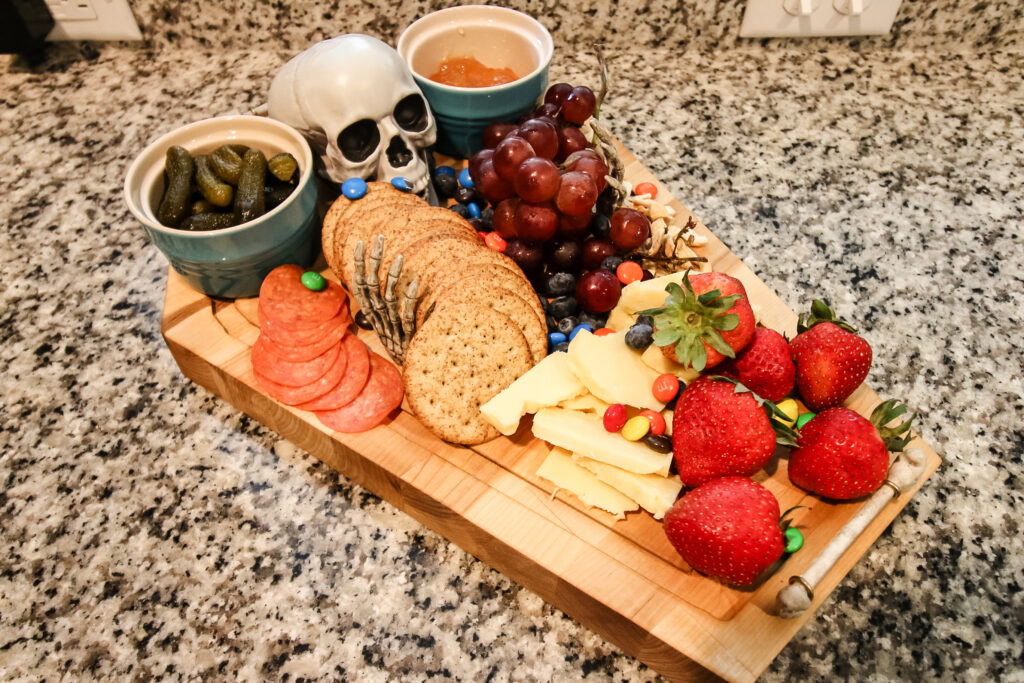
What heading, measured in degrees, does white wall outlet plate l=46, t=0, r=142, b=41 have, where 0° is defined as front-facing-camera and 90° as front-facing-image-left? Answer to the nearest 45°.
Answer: approximately 0°

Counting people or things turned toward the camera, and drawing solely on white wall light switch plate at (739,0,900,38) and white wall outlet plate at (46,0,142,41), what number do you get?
2

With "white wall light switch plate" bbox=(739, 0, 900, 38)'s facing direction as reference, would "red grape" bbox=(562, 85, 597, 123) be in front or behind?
in front

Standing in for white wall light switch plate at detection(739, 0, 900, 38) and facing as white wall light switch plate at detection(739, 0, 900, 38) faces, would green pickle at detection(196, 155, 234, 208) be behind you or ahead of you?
ahead

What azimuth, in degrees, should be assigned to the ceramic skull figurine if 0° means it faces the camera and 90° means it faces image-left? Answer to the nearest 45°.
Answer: approximately 315°

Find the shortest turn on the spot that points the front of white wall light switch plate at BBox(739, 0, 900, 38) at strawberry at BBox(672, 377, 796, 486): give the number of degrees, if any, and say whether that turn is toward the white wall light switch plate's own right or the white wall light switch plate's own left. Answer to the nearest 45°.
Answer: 0° — it already faces it

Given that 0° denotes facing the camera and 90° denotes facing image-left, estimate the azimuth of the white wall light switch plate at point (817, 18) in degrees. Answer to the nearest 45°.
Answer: approximately 0°

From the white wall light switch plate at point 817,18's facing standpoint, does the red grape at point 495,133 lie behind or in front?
in front
